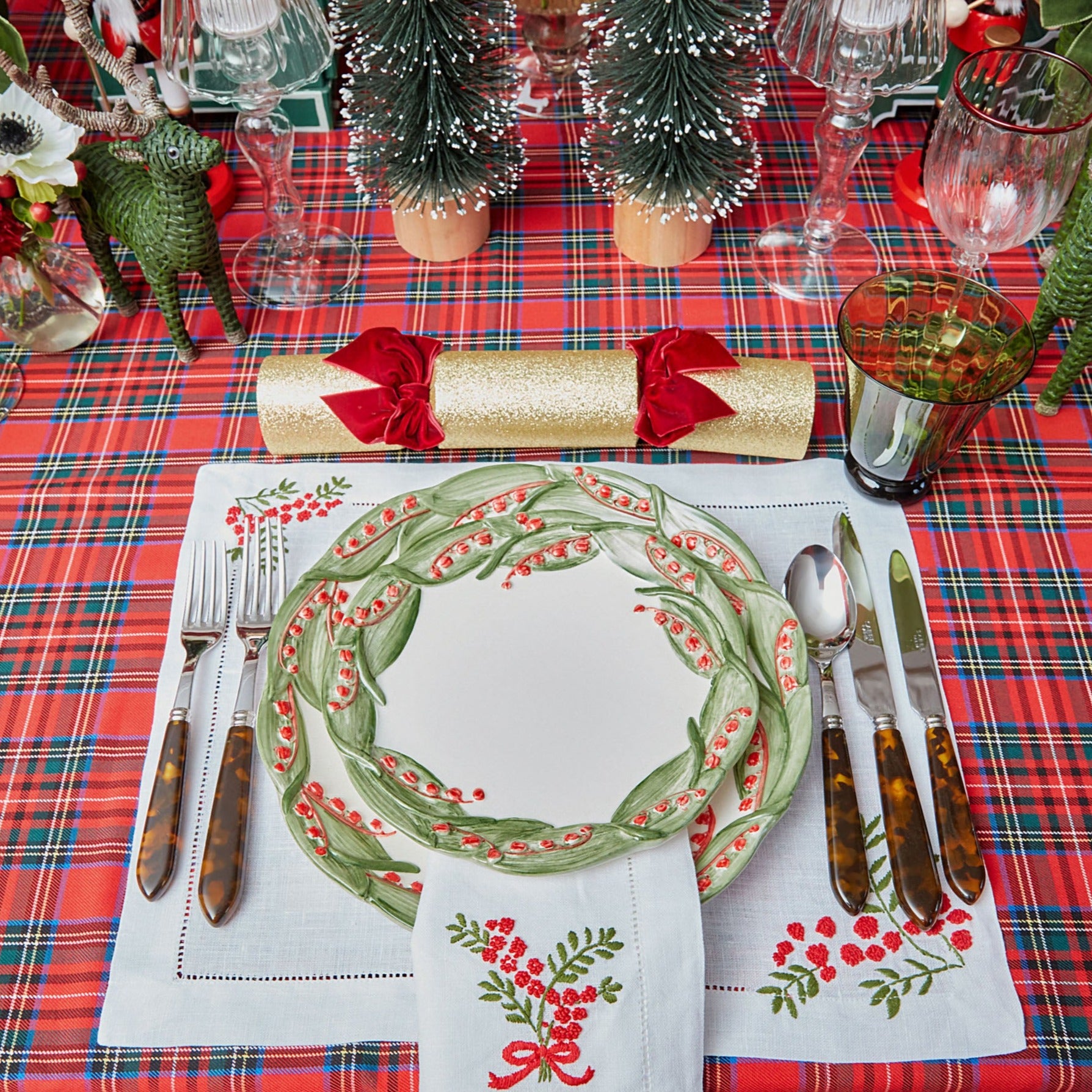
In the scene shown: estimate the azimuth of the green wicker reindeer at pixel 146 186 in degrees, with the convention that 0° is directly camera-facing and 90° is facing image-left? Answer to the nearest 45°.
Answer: approximately 315°

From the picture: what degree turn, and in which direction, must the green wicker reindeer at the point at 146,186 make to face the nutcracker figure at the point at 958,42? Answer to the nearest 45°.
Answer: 0° — it already faces it
